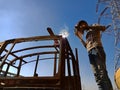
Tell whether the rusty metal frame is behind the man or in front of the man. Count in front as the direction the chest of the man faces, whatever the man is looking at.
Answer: in front

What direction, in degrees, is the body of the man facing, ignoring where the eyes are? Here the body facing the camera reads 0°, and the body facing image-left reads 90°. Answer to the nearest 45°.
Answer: approximately 45°
